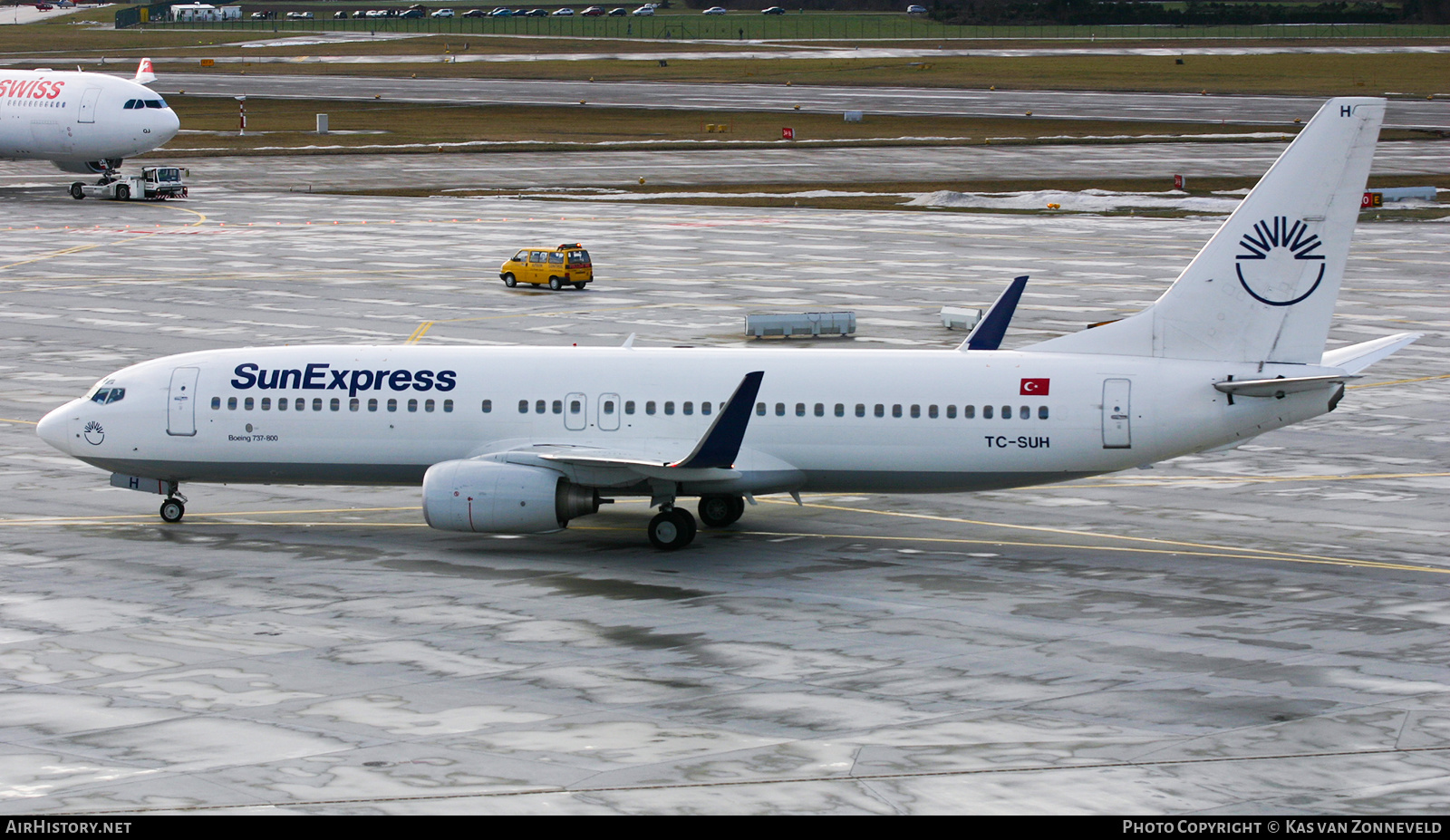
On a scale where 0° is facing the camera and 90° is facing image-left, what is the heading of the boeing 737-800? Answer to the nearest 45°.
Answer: approximately 90°
